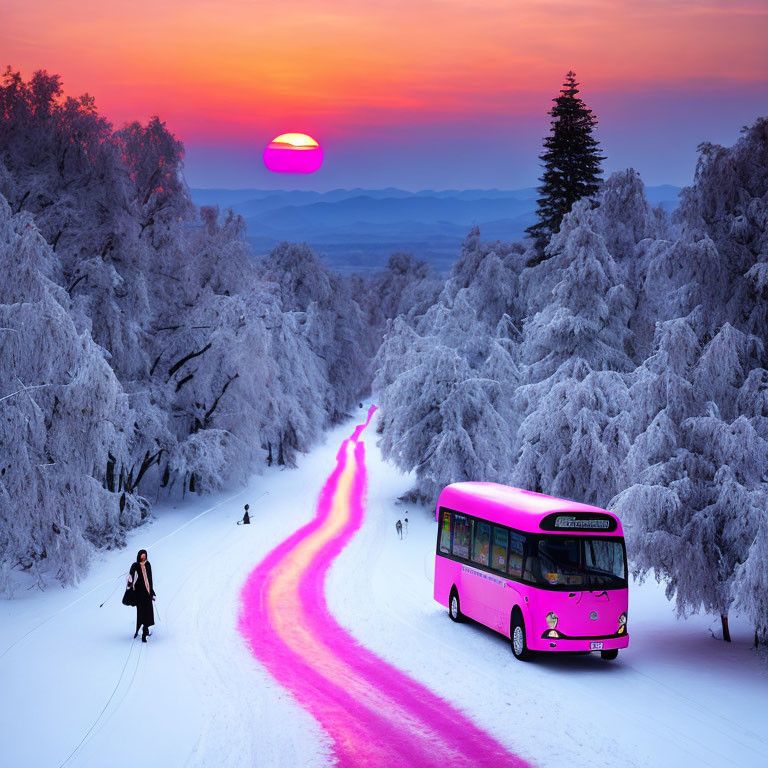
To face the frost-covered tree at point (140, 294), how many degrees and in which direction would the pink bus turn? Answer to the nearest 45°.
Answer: approximately 180°

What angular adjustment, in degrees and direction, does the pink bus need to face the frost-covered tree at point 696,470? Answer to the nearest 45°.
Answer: approximately 90° to its left

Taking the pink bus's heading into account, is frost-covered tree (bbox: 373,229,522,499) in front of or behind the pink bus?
behind

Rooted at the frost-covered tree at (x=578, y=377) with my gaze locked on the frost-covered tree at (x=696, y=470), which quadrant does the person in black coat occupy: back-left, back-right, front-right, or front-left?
front-right

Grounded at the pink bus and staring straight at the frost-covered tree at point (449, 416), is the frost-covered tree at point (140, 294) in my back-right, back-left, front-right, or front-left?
front-left

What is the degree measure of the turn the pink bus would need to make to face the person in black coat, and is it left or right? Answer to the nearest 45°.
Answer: approximately 135° to its right

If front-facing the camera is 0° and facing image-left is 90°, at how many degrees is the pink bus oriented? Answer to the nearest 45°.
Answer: approximately 315°

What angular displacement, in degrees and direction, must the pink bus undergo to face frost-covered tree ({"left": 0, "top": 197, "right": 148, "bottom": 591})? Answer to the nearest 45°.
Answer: approximately 135° to its right

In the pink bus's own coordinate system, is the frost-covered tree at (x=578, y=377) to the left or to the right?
on its left
